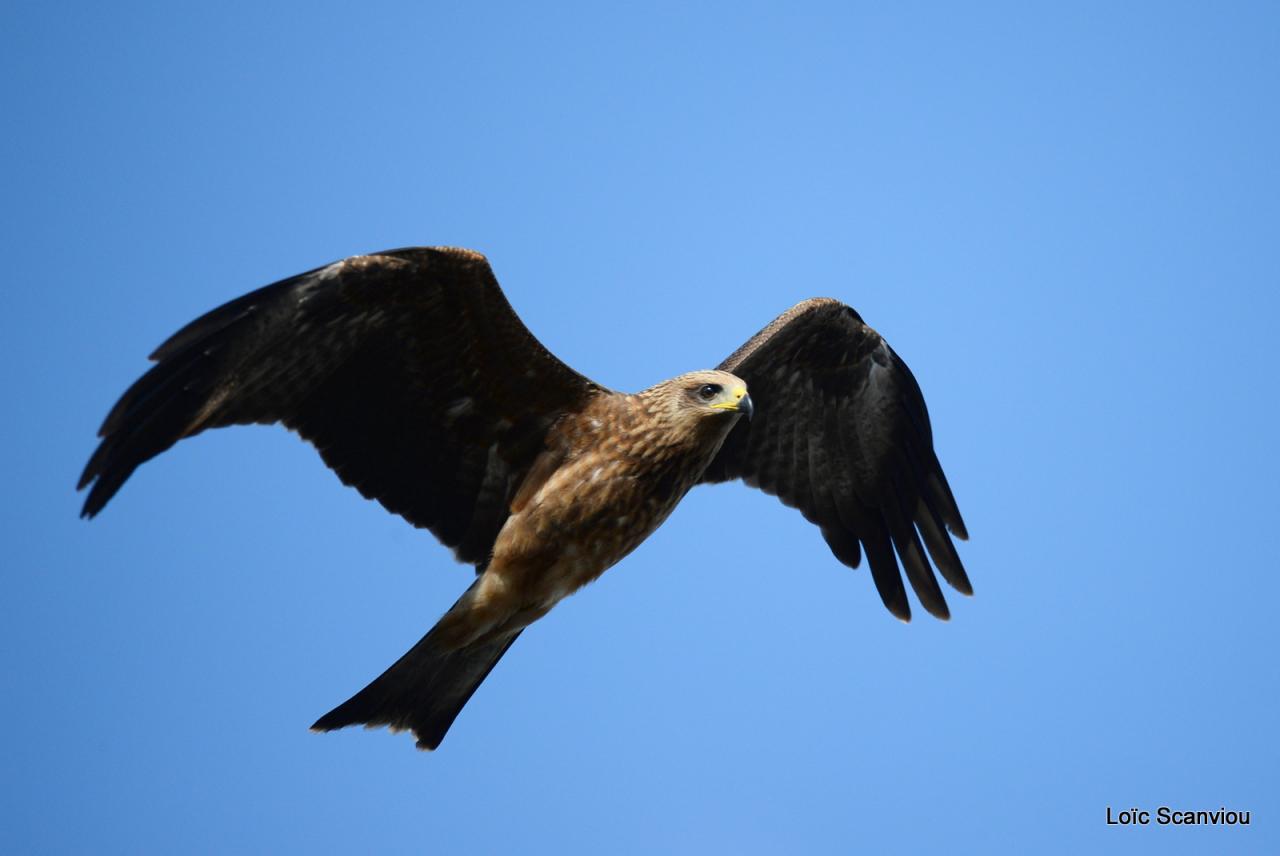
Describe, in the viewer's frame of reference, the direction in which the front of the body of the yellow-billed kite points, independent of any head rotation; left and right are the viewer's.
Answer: facing the viewer and to the right of the viewer
